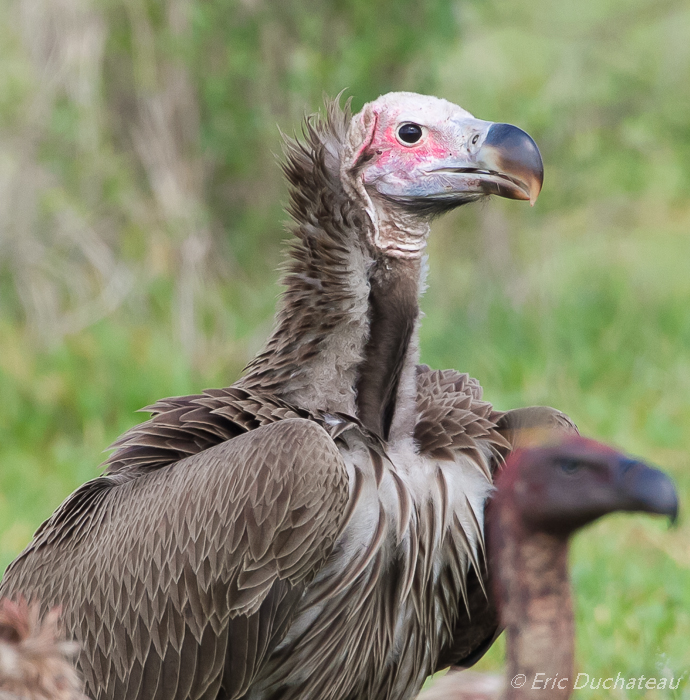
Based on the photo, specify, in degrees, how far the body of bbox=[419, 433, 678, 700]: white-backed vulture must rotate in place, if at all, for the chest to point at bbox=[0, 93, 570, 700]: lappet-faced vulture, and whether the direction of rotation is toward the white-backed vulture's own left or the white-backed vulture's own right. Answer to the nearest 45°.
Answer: approximately 135° to the white-backed vulture's own left

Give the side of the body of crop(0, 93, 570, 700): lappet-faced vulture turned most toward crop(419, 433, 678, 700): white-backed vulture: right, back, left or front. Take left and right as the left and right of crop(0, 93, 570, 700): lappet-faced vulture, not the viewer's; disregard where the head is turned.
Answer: front

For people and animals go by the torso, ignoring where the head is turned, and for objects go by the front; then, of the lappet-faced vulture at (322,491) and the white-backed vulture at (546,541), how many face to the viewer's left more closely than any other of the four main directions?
0

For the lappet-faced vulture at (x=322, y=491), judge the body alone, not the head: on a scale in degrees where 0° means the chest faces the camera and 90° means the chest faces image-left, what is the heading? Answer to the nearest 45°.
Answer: approximately 315°

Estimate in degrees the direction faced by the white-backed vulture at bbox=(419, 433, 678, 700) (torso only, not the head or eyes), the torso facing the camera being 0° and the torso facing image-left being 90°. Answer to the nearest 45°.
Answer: approximately 270°
